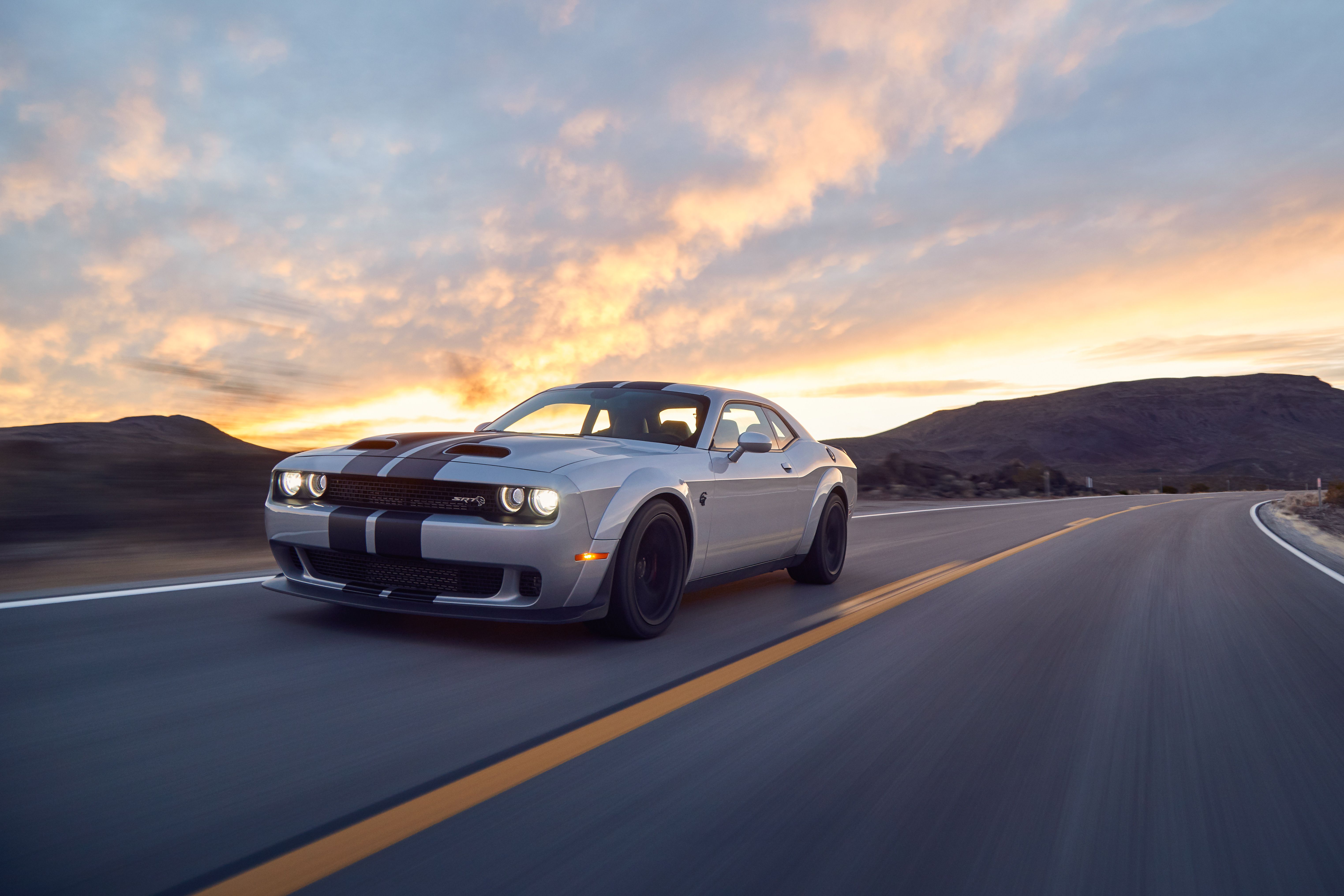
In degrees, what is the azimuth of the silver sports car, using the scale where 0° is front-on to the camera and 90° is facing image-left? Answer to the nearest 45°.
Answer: approximately 45°
